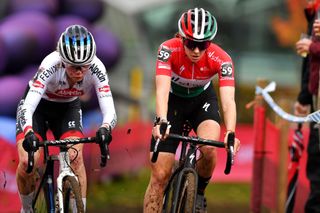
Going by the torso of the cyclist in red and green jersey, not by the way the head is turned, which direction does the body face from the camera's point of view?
toward the camera

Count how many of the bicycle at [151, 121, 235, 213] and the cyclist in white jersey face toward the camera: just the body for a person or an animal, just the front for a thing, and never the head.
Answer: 2

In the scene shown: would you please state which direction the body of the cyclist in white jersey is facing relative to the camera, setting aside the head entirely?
toward the camera

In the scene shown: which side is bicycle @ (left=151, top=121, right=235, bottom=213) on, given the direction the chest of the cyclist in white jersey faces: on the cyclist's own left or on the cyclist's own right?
on the cyclist's own left

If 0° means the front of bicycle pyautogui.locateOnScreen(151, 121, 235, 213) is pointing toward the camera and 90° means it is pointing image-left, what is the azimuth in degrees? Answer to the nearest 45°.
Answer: approximately 0°

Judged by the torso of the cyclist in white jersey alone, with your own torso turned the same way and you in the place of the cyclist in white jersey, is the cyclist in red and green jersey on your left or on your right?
on your left

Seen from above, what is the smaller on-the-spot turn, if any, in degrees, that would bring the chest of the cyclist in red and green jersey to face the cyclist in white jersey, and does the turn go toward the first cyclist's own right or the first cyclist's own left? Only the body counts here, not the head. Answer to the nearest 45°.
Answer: approximately 90° to the first cyclist's own right
